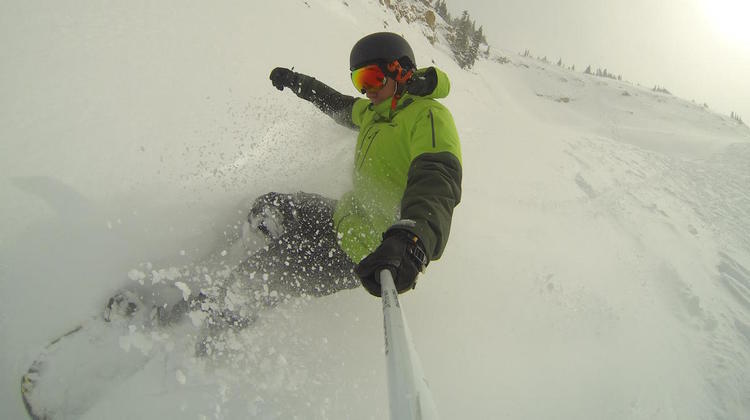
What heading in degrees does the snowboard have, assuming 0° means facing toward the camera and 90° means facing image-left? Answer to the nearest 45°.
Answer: approximately 45°

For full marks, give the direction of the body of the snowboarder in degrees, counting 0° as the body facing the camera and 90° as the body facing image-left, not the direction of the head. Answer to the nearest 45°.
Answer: approximately 45°
